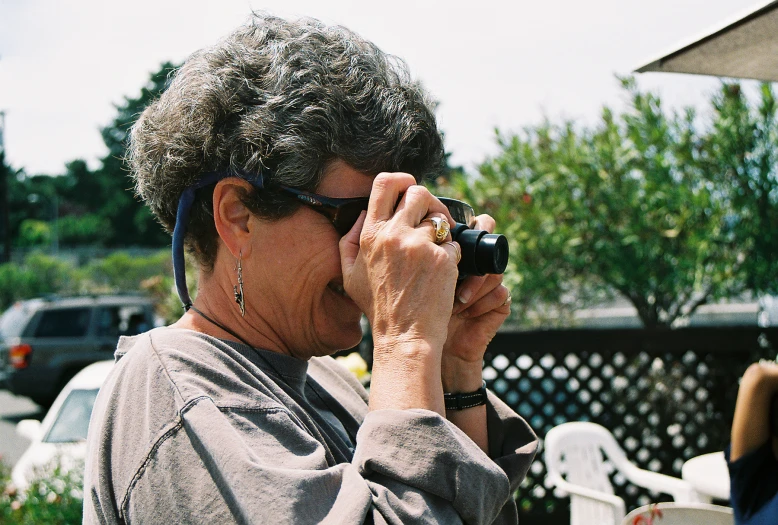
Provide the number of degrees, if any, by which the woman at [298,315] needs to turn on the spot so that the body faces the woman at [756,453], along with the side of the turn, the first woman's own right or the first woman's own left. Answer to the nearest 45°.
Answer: approximately 45° to the first woman's own left

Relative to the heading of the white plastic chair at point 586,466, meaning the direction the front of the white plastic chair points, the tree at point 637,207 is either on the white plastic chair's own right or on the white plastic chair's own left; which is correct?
on the white plastic chair's own left

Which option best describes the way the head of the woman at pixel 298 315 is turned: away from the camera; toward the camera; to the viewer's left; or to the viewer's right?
to the viewer's right

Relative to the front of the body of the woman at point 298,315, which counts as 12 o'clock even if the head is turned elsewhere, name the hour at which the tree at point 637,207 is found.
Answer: The tree is roughly at 10 o'clock from the woman.

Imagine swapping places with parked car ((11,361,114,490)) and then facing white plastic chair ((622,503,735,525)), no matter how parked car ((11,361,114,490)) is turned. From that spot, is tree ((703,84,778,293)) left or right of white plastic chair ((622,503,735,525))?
left

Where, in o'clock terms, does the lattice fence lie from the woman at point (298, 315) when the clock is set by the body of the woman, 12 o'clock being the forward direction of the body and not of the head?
The lattice fence is roughly at 10 o'clock from the woman.

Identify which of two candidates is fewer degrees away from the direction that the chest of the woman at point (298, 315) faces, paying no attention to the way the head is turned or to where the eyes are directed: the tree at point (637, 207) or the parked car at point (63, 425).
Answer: the tree

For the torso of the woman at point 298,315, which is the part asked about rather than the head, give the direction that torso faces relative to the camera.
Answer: to the viewer's right

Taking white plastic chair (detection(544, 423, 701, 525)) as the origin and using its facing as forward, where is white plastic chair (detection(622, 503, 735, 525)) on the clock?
white plastic chair (detection(622, 503, 735, 525)) is roughly at 1 o'clock from white plastic chair (detection(544, 423, 701, 525)).

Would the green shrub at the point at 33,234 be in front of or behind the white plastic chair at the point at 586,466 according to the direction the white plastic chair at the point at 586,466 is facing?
behind

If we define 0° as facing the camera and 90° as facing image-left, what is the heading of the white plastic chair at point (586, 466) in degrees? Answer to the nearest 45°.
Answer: approximately 315°
